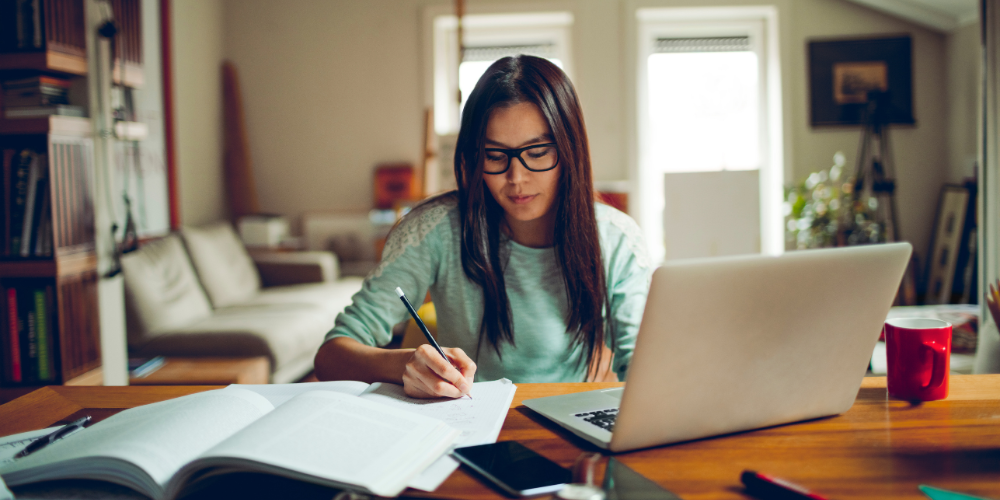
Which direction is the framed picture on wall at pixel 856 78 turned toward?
toward the camera

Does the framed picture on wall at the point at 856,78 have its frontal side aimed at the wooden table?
yes

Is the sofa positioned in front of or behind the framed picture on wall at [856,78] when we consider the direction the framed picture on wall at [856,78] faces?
in front

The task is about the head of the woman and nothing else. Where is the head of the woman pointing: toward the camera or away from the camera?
toward the camera

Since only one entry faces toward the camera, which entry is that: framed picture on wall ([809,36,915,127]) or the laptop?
the framed picture on wall

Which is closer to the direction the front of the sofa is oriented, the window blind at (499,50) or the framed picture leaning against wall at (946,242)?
the framed picture leaning against wall

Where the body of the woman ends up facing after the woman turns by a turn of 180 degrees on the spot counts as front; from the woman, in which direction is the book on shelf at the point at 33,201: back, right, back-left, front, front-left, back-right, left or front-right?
front-left

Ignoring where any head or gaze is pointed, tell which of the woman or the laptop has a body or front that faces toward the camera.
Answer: the woman

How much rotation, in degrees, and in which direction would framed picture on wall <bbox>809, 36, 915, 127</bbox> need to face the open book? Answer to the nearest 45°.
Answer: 0° — it already faces it

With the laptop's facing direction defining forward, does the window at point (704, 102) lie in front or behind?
in front
